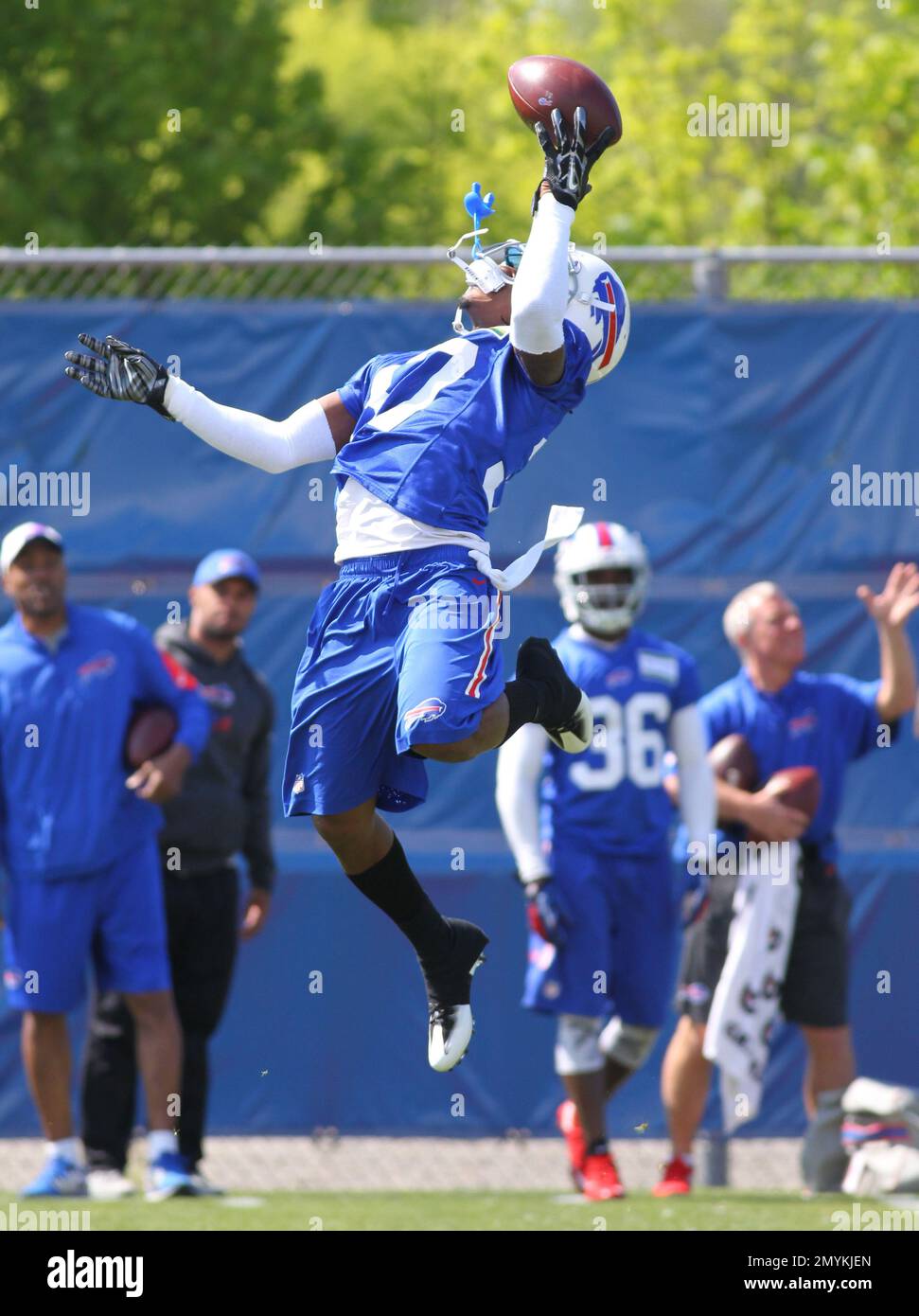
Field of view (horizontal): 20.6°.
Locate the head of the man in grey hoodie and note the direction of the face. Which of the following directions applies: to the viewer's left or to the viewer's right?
to the viewer's right

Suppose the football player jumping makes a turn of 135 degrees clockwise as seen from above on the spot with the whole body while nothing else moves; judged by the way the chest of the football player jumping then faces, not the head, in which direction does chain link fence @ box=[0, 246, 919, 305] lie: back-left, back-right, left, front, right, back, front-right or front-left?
front

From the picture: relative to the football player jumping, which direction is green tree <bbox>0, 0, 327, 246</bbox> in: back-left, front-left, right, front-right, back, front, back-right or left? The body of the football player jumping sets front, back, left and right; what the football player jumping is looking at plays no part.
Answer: back-right

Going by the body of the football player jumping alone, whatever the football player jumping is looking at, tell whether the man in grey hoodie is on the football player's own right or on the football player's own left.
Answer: on the football player's own right

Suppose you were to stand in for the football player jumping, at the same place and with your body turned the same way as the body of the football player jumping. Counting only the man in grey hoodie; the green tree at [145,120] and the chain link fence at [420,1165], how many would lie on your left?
0
